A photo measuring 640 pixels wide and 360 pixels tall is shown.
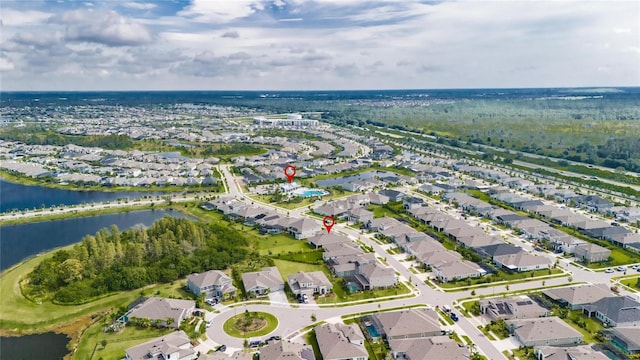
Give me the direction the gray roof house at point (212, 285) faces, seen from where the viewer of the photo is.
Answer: facing the viewer and to the right of the viewer

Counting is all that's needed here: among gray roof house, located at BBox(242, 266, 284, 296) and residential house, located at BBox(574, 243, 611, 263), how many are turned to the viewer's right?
0

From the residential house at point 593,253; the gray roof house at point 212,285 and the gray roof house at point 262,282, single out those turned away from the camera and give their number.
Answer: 0

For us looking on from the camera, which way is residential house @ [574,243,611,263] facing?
facing the viewer and to the left of the viewer

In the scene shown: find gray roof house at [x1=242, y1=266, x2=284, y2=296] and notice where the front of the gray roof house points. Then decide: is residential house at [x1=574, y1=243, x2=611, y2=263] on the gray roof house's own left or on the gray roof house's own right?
on the gray roof house's own left

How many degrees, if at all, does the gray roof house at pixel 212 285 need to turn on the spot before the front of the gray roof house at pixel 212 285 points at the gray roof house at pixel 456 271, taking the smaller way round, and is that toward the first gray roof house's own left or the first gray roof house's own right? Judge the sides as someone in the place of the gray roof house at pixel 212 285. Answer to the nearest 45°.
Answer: approximately 45° to the first gray roof house's own left

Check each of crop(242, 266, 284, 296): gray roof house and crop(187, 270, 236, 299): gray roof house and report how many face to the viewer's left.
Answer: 0

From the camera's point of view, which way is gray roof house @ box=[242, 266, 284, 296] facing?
toward the camera

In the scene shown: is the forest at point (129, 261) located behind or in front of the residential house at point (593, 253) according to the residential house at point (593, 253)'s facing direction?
in front

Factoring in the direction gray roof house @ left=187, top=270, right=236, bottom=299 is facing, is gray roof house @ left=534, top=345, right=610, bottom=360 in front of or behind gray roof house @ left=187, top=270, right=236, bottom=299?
in front

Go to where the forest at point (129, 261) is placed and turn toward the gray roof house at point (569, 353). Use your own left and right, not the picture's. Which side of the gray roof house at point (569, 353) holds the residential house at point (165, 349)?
right
